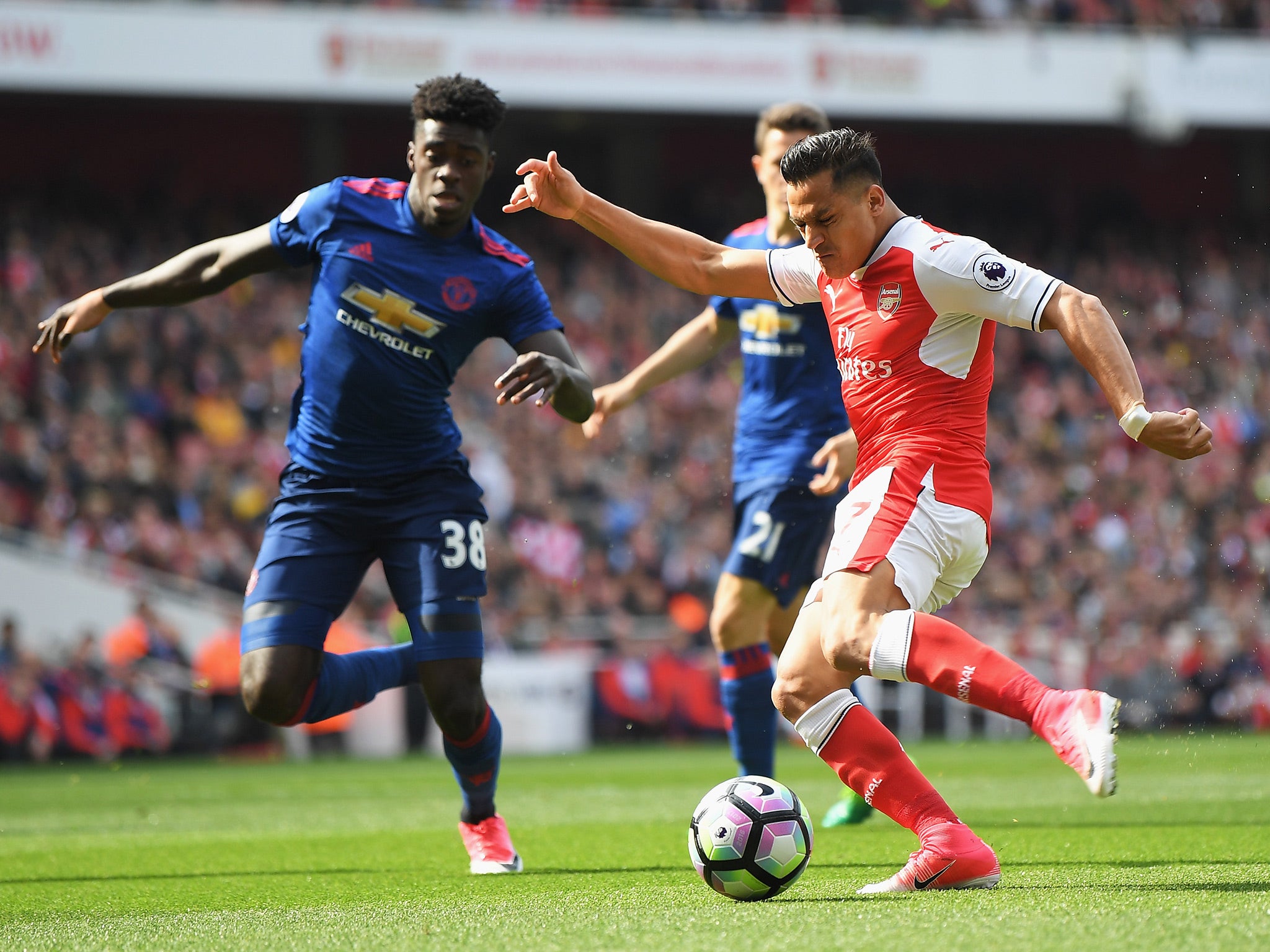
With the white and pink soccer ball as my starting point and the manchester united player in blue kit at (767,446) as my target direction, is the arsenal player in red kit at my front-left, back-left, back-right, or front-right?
front-right

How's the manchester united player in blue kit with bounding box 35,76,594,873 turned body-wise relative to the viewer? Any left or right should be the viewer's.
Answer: facing the viewer

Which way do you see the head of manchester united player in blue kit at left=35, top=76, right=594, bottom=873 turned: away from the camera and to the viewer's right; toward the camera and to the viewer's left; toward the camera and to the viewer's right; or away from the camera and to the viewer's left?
toward the camera and to the viewer's right

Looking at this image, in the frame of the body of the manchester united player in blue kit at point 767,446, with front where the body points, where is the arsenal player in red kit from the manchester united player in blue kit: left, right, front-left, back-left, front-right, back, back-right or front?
front

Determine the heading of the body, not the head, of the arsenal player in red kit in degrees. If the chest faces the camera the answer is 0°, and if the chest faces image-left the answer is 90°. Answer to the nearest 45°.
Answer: approximately 45°

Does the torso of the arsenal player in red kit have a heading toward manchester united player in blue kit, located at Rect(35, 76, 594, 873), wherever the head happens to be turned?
no

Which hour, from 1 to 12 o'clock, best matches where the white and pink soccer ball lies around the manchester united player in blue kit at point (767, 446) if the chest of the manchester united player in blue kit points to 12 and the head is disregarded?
The white and pink soccer ball is roughly at 12 o'clock from the manchester united player in blue kit.

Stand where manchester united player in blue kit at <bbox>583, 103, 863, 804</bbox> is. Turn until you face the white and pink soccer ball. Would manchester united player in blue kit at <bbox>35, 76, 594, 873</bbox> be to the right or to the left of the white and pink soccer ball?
right

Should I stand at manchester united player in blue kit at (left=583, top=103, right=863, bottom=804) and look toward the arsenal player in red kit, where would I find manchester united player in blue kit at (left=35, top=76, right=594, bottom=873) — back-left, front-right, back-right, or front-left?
front-right

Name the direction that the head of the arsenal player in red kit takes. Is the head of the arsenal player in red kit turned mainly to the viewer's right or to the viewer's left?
to the viewer's left

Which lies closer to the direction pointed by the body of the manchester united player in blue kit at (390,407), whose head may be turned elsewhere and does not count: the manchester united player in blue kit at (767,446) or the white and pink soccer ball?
the white and pink soccer ball

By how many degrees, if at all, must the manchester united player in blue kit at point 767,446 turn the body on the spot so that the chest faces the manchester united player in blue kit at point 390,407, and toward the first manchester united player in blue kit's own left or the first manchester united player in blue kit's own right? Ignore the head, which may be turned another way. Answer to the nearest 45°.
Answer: approximately 45° to the first manchester united player in blue kit's own right

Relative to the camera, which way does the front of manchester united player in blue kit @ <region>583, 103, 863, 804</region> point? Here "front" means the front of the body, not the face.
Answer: toward the camera

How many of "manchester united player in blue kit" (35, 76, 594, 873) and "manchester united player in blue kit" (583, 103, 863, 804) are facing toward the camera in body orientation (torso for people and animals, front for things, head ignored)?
2

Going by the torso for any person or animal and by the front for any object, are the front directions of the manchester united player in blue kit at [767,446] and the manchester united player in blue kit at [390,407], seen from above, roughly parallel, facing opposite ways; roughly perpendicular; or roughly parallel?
roughly parallel

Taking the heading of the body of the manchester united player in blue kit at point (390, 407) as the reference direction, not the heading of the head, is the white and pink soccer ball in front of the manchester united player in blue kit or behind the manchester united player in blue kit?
in front
